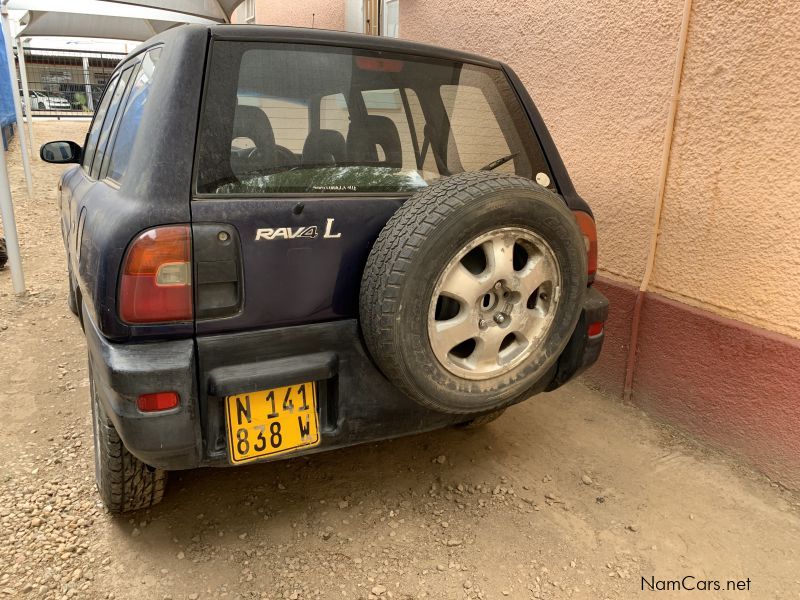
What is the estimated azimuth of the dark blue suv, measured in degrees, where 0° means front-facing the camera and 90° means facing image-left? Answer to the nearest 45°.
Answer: approximately 135°

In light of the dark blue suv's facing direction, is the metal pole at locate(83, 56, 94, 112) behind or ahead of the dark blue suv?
ahead

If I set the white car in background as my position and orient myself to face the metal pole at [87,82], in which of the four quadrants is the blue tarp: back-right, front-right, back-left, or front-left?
back-right
